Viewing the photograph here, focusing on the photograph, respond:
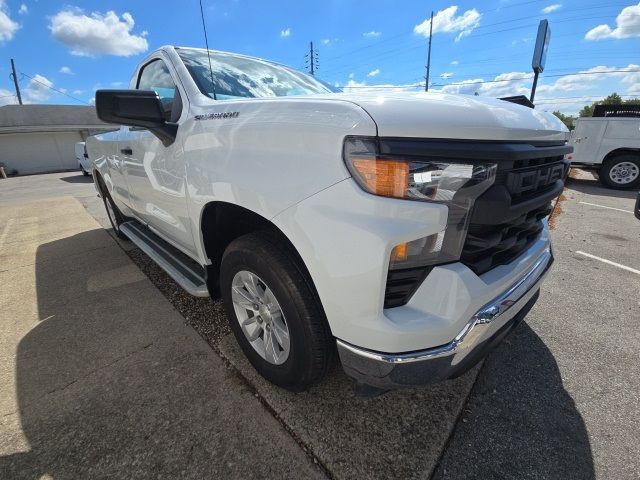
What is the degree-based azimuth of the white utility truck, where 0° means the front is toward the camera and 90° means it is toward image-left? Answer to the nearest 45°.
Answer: approximately 270°

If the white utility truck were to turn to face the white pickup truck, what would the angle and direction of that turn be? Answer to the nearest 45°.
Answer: approximately 90° to its right

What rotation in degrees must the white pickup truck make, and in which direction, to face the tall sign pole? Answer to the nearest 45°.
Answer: approximately 90° to its left

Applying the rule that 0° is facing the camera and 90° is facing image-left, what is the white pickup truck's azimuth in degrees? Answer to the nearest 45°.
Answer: approximately 315°

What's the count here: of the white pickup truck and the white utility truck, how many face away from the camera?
0

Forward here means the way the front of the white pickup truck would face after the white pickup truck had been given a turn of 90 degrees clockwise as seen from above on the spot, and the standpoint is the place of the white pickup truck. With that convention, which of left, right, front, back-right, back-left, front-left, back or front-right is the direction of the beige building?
right

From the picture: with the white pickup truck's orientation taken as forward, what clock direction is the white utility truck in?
The white utility truck is roughly at 9 o'clock from the white pickup truck.

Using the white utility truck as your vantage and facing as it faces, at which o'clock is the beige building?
The beige building is roughly at 6 o'clock from the white utility truck.
